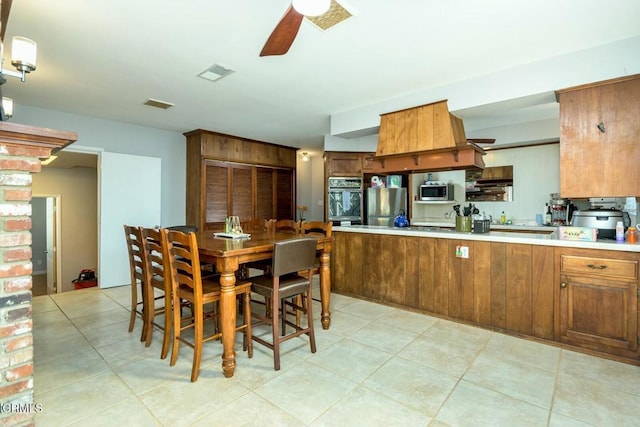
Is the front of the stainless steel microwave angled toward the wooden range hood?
yes

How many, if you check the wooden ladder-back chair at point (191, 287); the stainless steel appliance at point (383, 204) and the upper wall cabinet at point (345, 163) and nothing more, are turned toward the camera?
2

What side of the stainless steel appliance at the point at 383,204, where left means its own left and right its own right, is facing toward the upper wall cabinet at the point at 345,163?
right

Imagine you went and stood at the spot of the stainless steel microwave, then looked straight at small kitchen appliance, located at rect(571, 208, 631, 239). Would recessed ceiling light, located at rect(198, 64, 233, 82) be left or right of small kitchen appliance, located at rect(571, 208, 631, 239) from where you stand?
right

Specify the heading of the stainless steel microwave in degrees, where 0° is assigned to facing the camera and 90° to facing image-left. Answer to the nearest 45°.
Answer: approximately 0°

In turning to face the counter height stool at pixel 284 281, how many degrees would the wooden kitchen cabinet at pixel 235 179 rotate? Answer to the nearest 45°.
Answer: approximately 45° to its right

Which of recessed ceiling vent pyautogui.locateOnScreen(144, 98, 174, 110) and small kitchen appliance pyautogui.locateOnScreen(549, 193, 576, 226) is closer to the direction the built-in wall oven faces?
the recessed ceiling vent

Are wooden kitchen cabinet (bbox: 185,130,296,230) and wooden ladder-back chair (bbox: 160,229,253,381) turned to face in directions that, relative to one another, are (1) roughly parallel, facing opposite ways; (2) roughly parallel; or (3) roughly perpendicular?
roughly perpendicular

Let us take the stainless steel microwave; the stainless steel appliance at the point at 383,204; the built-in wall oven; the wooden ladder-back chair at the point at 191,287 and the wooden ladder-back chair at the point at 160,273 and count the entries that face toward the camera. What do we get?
3
